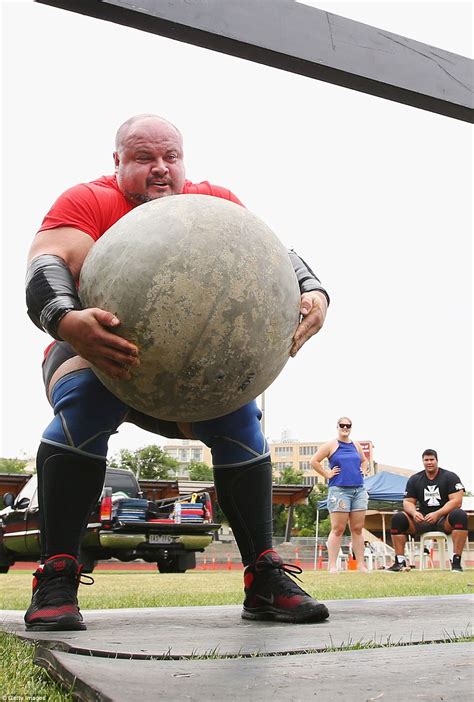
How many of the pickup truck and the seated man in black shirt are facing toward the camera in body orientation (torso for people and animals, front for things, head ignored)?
1

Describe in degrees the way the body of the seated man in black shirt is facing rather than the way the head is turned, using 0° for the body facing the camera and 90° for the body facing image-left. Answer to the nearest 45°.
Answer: approximately 0°

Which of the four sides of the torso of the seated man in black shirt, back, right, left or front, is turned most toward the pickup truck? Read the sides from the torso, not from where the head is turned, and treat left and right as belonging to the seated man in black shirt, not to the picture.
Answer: right

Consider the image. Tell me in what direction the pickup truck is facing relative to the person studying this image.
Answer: facing away from the viewer and to the left of the viewer

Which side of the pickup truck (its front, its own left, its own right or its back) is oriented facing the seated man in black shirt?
back

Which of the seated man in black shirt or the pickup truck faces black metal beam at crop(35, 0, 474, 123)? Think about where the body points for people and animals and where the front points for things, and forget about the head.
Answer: the seated man in black shirt

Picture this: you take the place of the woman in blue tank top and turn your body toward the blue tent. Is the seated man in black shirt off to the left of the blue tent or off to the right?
right

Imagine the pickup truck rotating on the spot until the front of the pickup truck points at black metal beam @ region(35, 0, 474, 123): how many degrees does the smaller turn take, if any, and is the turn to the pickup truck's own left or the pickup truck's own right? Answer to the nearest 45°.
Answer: approximately 135° to the pickup truck's own left

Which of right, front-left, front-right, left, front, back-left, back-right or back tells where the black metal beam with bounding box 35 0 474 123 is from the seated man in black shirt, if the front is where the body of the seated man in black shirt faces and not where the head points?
front

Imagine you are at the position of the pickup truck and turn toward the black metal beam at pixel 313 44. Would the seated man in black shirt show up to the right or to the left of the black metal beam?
left

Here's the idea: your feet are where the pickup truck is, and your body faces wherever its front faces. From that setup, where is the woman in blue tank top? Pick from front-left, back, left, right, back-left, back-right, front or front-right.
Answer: back

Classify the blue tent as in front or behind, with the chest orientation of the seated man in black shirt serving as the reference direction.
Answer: behind
